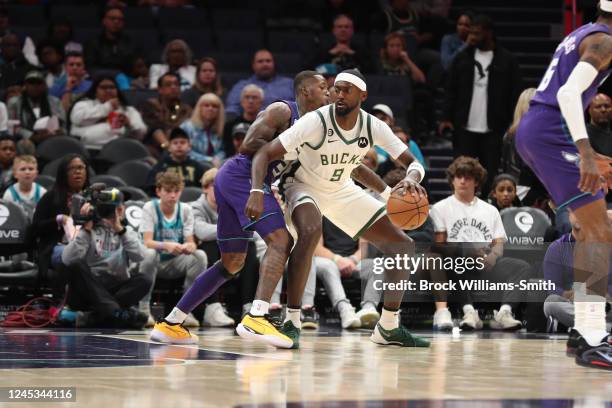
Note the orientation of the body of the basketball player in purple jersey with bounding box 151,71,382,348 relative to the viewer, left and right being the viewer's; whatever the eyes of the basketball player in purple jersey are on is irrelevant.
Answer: facing to the right of the viewer

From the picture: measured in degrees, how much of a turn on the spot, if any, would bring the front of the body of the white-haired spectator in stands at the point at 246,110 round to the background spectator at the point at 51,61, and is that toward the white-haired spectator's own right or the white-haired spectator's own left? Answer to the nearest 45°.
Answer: approximately 135° to the white-haired spectator's own right

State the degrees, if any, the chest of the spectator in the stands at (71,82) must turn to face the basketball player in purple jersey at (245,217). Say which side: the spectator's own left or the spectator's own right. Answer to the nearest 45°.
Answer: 0° — they already face them

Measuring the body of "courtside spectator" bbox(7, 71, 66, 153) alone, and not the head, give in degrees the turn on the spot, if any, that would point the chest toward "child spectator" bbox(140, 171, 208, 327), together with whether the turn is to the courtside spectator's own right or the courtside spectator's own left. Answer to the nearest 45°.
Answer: approximately 45° to the courtside spectator's own left

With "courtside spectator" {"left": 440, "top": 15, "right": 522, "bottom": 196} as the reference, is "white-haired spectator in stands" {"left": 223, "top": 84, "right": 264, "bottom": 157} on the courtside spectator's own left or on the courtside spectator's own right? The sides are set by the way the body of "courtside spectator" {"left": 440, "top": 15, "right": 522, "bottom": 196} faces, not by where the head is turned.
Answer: on the courtside spectator's own right

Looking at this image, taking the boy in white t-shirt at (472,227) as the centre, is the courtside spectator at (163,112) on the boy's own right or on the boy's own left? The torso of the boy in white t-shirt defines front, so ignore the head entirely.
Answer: on the boy's own right

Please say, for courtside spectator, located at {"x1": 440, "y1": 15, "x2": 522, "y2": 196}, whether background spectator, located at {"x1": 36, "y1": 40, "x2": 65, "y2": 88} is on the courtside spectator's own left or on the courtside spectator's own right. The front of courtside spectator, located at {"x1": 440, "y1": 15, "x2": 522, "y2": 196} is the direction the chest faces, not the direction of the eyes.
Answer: on the courtside spectator's own right

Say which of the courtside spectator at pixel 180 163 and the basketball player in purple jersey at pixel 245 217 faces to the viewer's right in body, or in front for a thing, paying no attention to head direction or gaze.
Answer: the basketball player in purple jersey

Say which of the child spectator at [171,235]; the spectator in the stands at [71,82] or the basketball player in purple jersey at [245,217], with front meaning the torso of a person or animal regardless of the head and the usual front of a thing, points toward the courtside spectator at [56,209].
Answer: the spectator in the stands at [71,82]
